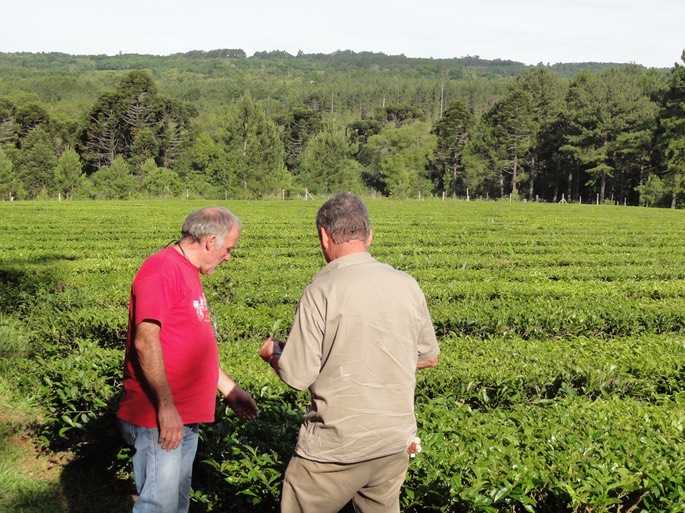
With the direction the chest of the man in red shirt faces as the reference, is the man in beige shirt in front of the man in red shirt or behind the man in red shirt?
in front

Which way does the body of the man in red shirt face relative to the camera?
to the viewer's right

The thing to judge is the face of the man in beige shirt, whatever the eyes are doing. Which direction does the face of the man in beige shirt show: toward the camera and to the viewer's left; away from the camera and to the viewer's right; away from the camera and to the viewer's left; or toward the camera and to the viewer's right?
away from the camera and to the viewer's left

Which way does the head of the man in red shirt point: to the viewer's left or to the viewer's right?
to the viewer's right
